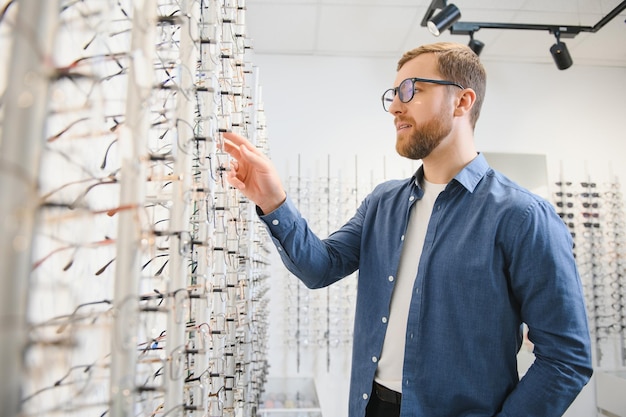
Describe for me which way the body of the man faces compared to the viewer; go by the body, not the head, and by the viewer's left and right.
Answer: facing the viewer and to the left of the viewer

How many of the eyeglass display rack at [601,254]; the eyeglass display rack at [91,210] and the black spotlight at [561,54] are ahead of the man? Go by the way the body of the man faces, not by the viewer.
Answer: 1

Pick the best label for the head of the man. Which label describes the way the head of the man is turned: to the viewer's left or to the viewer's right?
to the viewer's left

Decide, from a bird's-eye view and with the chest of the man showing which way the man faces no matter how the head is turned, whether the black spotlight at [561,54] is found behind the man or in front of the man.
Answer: behind

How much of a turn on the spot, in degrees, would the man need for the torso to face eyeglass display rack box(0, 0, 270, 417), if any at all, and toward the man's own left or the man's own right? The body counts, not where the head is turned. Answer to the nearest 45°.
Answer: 0° — they already face it

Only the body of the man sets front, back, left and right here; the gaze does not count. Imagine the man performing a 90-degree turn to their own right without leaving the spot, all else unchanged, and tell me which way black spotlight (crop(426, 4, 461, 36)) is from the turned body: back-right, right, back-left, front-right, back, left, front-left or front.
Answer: front-right

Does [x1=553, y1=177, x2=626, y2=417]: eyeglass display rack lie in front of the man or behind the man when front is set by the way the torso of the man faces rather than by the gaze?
behind
